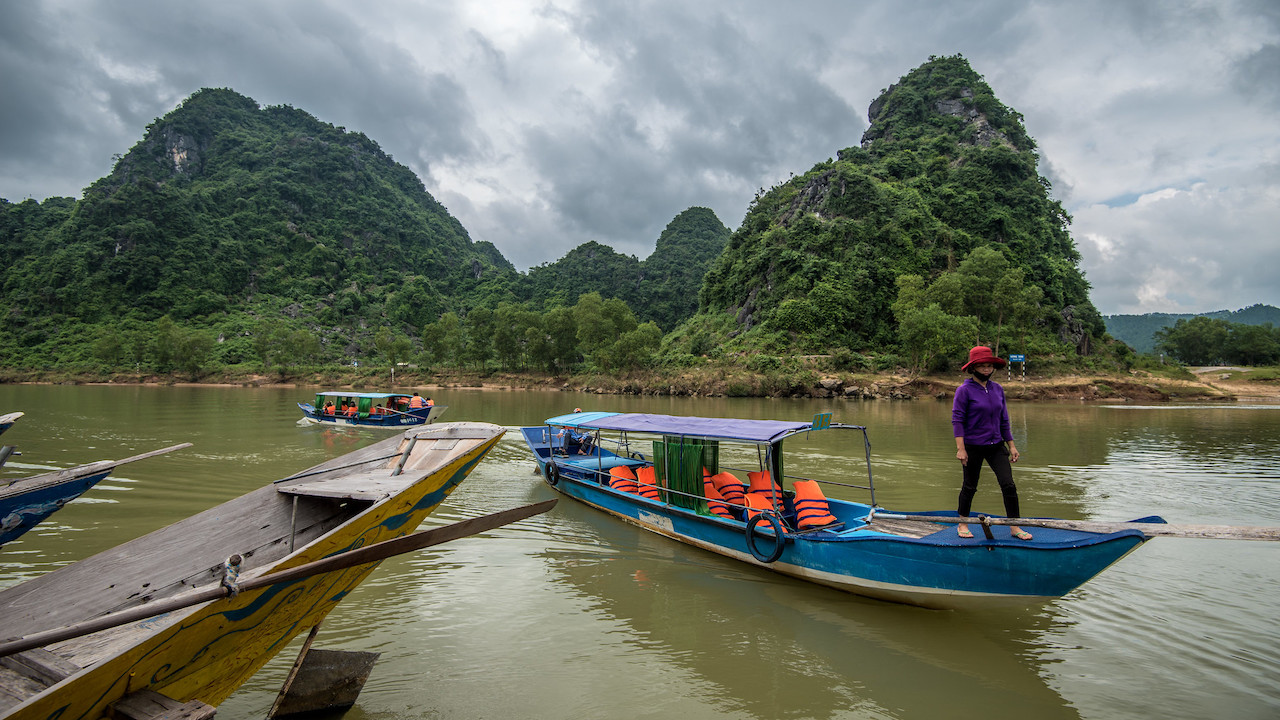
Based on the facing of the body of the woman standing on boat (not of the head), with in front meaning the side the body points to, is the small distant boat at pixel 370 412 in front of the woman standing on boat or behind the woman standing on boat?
behind

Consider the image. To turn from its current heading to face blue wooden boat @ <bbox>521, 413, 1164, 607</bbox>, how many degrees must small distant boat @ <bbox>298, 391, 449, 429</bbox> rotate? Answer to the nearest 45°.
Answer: approximately 90° to its right

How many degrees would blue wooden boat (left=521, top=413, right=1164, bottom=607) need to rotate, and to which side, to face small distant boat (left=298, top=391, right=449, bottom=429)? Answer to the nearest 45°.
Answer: approximately 180°

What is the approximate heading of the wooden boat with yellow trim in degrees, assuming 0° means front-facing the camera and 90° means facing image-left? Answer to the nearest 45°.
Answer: approximately 225°

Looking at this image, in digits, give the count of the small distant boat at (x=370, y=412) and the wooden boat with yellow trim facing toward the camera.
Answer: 0

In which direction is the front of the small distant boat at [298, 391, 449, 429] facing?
to the viewer's right

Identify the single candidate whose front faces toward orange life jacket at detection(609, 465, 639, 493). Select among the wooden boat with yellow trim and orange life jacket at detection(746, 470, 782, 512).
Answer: the wooden boat with yellow trim

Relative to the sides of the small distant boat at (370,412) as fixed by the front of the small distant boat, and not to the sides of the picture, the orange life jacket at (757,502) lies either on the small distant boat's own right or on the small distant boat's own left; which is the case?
on the small distant boat's own right
